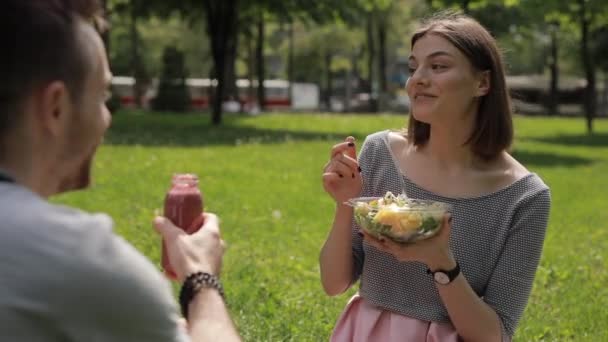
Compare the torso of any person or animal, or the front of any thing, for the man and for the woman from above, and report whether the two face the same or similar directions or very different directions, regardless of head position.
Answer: very different directions

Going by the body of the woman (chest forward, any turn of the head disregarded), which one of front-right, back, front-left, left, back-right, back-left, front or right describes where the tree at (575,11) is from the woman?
back-right

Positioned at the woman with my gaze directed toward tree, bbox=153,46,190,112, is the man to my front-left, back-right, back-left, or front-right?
back-left

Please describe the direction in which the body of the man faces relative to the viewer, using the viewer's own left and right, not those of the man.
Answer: facing away from the viewer and to the right of the viewer

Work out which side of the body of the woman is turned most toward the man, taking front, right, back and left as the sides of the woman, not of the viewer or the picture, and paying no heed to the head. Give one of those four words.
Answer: front

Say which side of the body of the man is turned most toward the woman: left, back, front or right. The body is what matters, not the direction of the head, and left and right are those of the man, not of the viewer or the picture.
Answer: front

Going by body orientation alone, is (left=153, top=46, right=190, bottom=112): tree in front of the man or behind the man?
in front

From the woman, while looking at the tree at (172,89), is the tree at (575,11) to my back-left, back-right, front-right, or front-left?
front-right

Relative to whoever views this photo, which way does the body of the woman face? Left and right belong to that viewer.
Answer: facing the viewer and to the left of the viewer
